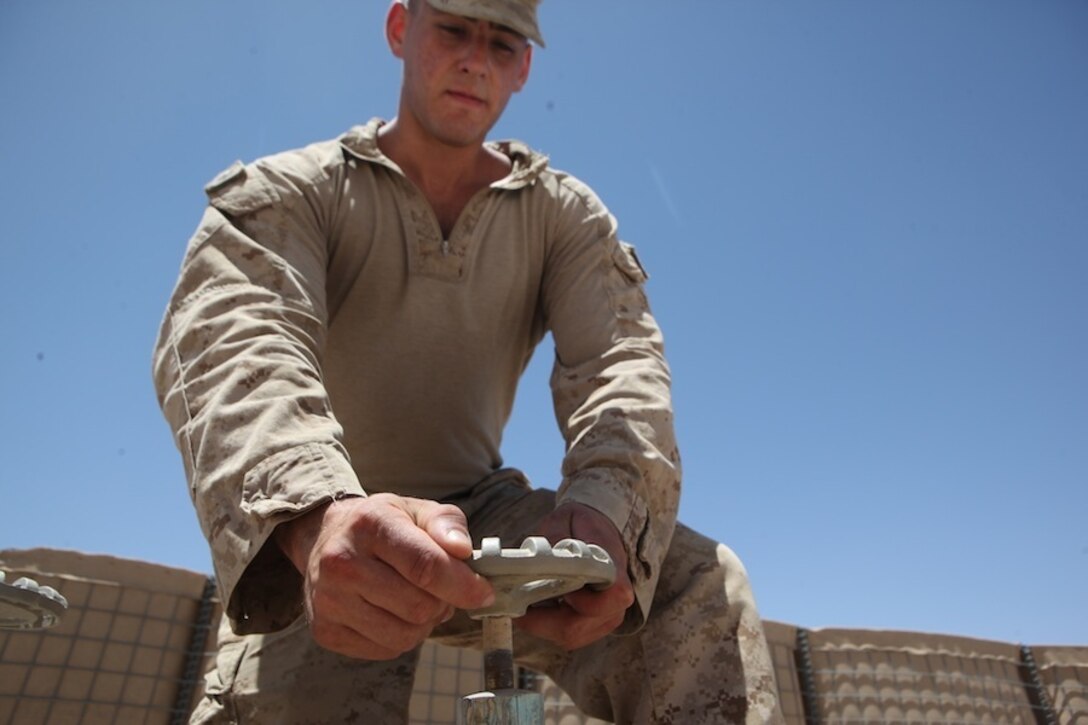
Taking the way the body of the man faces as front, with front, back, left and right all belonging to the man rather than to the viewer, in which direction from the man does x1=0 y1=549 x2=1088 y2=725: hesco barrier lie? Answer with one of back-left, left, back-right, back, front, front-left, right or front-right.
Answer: back

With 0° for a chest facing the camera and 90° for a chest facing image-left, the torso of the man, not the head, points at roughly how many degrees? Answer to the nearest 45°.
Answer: approximately 0°
